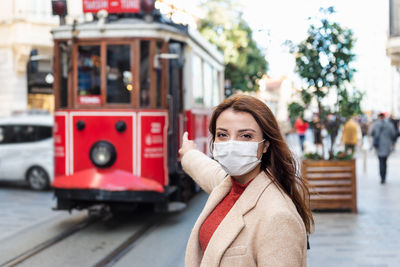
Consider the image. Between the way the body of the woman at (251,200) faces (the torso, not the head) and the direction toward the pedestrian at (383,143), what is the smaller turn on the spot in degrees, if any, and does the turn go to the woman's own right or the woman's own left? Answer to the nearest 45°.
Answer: approximately 135° to the woman's own right

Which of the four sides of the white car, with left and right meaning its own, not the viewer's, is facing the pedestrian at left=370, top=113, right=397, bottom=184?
back

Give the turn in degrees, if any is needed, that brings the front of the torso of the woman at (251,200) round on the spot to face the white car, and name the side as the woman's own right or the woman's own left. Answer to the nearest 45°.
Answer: approximately 90° to the woman's own right

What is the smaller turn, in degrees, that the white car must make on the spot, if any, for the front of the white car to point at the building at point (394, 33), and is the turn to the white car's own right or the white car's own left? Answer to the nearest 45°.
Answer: approximately 180°

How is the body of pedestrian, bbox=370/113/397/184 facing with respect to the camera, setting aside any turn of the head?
away from the camera

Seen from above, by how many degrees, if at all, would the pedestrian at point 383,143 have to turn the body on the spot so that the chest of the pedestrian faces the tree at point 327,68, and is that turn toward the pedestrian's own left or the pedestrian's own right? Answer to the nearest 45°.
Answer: approximately 180°

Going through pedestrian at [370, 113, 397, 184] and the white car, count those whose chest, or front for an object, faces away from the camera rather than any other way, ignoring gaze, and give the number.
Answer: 1
